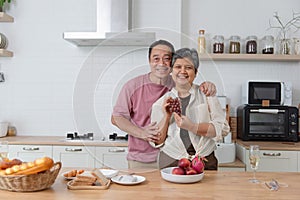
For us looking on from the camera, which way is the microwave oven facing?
facing the viewer

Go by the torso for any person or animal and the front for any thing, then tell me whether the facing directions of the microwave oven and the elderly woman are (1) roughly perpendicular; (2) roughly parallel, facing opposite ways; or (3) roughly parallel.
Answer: roughly parallel

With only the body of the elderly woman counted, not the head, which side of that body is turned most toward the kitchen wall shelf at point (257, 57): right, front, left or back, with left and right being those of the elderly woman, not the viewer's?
back

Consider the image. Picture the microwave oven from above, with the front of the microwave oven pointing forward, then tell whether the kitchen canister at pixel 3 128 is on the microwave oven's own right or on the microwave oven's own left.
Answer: on the microwave oven's own right

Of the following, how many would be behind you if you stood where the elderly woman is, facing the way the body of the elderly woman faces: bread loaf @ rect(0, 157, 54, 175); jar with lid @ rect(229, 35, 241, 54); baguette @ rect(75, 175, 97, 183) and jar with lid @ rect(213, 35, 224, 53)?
2

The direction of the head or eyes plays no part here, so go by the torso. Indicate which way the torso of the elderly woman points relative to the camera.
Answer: toward the camera

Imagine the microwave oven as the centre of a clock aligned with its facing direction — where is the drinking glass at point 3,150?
The drinking glass is roughly at 1 o'clock from the microwave oven.

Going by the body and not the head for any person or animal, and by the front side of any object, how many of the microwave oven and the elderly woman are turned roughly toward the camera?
2

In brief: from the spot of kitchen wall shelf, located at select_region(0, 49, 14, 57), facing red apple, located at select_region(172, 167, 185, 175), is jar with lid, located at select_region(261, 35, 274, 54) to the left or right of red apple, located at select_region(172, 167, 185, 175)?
left

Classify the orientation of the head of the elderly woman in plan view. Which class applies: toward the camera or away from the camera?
toward the camera

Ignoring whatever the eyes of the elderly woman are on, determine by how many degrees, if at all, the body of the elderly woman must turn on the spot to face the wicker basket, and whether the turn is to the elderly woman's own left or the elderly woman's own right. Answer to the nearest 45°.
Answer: approximately 45° to the elderly woman's own right

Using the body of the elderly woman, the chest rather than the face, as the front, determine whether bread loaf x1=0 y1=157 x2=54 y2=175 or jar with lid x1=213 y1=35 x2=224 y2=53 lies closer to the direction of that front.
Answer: the bread loaf

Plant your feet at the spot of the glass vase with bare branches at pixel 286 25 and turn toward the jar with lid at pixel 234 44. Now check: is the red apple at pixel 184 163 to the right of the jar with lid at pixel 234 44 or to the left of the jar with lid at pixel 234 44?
left

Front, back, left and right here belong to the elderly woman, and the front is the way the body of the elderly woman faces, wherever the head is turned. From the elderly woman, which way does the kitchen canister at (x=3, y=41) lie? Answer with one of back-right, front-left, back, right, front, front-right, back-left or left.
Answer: back-right
